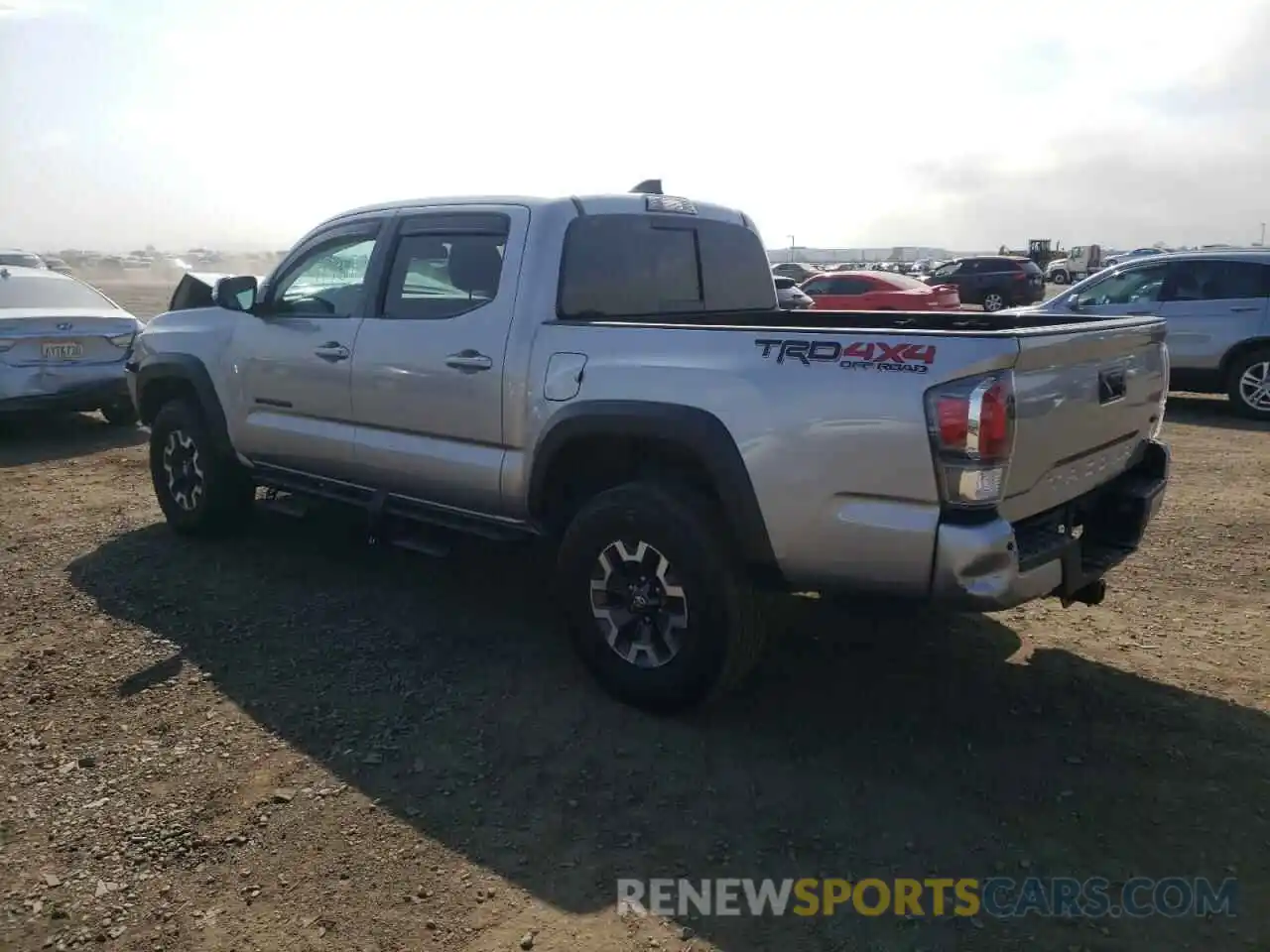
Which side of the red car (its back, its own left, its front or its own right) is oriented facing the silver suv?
left

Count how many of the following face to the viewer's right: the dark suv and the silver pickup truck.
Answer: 0

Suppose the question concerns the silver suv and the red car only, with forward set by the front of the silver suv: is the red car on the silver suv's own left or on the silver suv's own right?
on the silver suv's own right

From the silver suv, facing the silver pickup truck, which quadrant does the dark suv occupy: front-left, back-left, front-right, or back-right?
back-right

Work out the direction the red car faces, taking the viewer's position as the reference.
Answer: facing away from the viewer and to the left of the viewer

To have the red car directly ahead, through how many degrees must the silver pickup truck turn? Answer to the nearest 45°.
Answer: approximately 45° to its right

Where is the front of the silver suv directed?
to the viewer's left

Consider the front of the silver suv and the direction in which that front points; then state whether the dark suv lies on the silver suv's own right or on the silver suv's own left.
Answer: on the silver suv's own right

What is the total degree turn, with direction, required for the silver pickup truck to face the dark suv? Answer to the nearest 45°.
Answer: approximately 45° to its right

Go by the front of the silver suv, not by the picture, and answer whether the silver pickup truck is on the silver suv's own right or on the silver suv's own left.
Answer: on the silver suv's own left

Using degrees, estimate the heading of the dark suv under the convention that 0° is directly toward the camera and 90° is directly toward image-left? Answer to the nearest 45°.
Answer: approximately 135°

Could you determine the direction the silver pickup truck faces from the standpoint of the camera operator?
facing away from the viewer and to the left of the viewer
